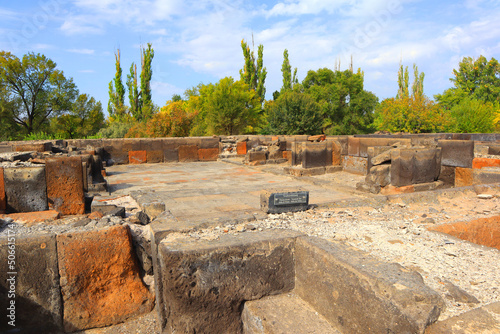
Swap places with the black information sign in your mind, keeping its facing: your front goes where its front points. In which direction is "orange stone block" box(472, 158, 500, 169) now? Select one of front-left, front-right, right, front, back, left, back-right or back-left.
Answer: back-left

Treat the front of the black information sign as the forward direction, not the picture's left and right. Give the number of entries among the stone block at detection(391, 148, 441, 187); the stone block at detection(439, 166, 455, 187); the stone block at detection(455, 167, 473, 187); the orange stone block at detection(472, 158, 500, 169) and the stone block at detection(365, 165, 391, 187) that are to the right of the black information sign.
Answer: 0

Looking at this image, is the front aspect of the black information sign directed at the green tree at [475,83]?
no

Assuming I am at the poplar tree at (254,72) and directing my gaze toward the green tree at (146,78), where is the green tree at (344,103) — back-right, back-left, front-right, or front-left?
back-left

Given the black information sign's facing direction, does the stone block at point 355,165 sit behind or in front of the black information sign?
behind

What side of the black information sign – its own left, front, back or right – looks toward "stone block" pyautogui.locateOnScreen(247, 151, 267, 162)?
back

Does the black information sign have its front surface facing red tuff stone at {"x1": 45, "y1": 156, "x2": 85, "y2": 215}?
no

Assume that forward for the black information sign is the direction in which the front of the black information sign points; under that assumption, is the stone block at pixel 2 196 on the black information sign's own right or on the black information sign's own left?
on the black information sign's own right

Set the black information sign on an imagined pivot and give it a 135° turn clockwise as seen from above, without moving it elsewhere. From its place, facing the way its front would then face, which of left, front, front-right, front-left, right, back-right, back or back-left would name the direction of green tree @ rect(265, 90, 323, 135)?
front-right

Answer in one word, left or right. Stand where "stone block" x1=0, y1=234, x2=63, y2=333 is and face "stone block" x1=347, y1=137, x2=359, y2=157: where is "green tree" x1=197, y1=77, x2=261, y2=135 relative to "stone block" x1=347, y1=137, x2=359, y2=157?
left

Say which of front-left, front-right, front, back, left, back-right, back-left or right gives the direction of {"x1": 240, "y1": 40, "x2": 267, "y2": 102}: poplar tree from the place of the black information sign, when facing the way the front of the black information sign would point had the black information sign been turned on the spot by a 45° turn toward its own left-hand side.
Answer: back-left

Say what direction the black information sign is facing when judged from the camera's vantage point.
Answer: facing the viewer

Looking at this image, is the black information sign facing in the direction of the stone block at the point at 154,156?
no

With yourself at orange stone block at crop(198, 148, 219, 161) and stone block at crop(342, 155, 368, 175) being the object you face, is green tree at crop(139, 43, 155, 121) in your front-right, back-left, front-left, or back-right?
back-left

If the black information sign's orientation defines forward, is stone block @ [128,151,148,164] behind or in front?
behind

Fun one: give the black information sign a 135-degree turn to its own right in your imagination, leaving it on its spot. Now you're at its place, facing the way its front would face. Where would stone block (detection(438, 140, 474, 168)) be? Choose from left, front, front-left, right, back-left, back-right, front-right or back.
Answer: right

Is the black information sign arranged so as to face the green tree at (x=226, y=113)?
no

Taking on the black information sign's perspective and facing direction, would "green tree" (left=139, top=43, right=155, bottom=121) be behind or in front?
behind

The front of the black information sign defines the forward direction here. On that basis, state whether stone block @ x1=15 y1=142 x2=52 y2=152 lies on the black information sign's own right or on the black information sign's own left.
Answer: on the black information sign's own right

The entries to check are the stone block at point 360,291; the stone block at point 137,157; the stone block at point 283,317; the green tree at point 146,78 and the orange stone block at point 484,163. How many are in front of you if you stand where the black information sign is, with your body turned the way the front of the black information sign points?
2

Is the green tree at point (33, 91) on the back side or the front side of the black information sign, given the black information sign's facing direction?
on the back side

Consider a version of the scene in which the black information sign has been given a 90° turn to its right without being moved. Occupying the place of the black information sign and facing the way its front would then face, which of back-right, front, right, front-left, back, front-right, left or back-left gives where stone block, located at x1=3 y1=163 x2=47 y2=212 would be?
front

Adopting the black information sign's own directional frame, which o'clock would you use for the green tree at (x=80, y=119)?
The green tree is roughly at 5 o'clock from the black information sign.
